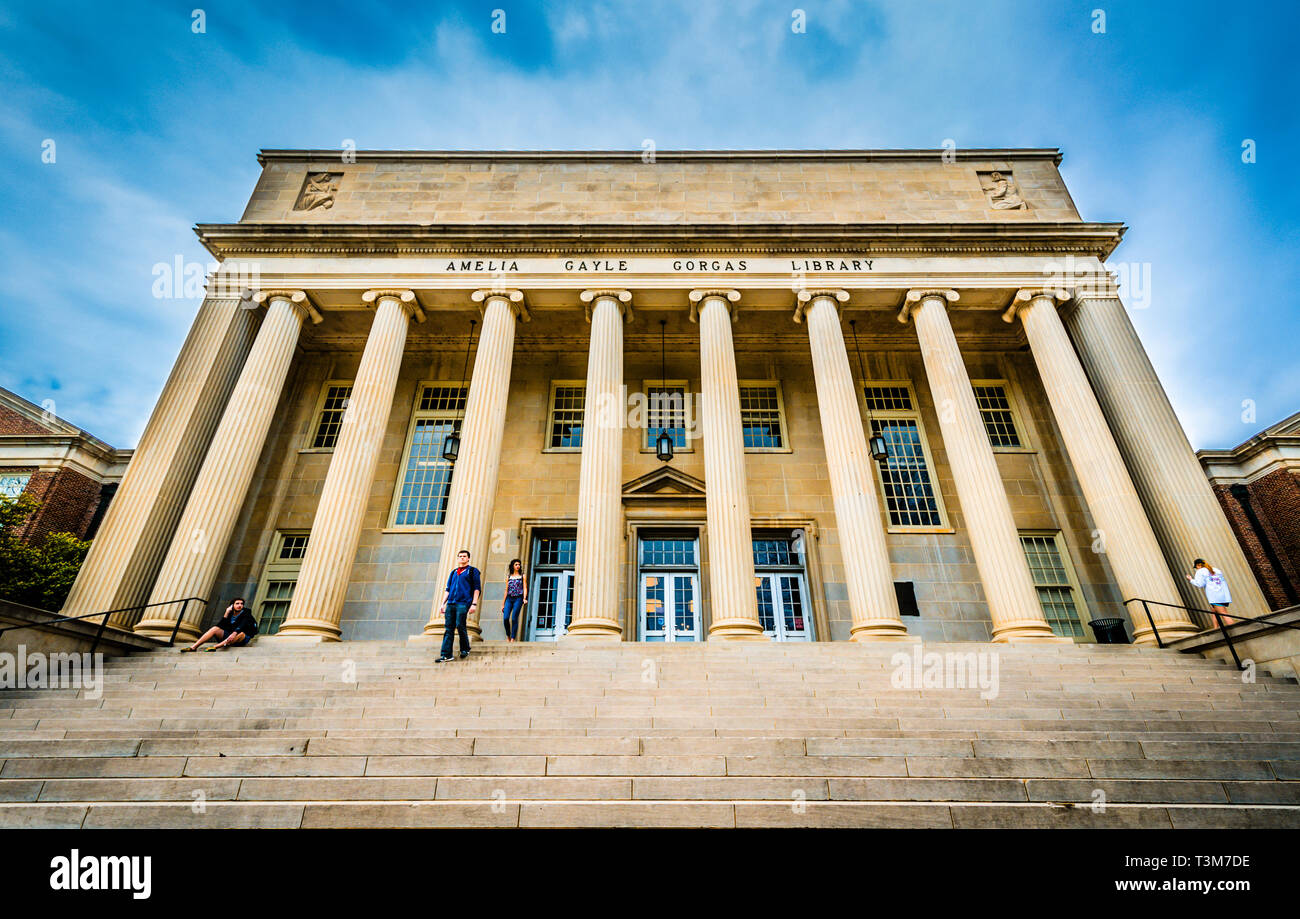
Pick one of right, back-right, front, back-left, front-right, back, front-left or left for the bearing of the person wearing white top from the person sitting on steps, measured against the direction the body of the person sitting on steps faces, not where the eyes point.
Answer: left

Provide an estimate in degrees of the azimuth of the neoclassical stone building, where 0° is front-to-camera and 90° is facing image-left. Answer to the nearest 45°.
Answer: approximately 0°

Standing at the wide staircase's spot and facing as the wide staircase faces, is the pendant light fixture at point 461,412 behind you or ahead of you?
behind

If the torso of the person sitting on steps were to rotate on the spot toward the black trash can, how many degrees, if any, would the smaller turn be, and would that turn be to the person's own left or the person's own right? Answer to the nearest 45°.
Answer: approximately 90° to the person's own left

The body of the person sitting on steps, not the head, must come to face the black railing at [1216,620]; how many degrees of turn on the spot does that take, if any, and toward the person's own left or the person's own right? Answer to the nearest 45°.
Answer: approximately 90° to the person's own left

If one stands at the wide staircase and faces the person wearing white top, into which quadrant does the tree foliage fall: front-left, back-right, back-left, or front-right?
back-left

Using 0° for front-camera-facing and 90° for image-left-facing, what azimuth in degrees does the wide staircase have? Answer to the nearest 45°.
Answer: approximately 0°

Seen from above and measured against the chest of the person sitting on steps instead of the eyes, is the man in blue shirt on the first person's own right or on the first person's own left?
on the first person's own left

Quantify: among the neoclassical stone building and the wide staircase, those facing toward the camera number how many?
2
